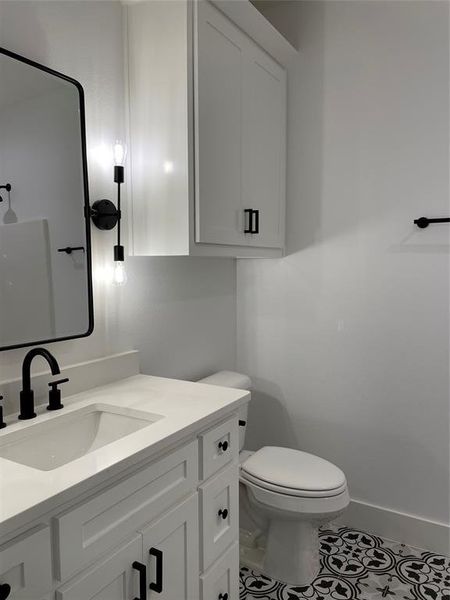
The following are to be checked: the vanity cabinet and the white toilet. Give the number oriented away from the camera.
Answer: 0

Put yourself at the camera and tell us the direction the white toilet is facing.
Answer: facing the viewer and to the right of the viewer

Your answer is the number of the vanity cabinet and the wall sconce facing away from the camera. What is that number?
0

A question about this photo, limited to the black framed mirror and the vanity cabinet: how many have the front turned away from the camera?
0

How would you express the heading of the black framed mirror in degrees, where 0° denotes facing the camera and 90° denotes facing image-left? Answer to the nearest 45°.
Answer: approximately 315°

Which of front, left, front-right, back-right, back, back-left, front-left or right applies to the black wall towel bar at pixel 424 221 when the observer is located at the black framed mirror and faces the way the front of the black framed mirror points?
front-left

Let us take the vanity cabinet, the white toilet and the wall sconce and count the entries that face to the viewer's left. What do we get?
0
